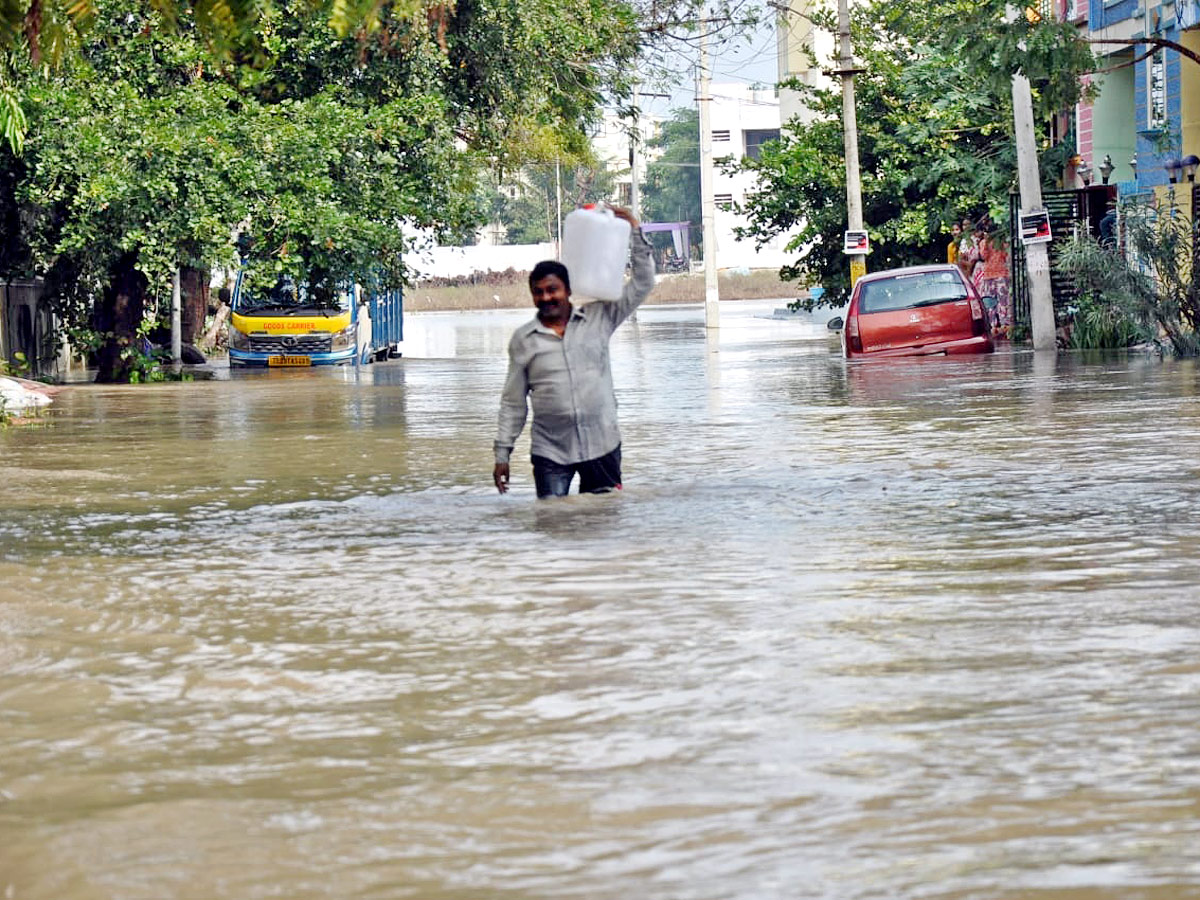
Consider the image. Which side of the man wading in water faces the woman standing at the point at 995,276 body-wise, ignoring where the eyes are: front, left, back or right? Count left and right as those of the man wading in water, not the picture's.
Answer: back

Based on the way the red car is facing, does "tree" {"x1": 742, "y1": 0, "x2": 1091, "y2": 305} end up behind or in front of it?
in front

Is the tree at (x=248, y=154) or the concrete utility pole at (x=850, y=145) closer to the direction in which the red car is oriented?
the concrete utility pole

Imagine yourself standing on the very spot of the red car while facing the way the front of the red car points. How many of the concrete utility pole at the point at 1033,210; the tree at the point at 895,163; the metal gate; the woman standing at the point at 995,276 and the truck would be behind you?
0

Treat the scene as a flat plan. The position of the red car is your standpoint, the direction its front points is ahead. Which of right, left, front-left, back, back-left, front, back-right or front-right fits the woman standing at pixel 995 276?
front

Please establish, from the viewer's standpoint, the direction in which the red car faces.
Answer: facing away from the viewer

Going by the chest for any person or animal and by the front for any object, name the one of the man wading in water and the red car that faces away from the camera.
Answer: the red car

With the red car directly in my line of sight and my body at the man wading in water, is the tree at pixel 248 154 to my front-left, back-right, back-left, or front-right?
front-left

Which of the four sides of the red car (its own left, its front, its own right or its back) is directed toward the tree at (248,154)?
left

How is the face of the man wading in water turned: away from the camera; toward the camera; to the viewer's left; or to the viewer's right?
toward the camera

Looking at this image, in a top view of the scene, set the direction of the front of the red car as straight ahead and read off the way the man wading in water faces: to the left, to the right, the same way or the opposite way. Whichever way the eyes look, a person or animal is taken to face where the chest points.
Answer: the opposite way

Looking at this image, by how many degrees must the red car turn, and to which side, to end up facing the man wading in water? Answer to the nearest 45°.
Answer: approximately 180°

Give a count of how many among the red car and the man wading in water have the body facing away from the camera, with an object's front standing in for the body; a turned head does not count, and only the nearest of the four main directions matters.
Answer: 1

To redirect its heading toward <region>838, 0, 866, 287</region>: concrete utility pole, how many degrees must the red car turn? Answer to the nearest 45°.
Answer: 0° — it already faces it

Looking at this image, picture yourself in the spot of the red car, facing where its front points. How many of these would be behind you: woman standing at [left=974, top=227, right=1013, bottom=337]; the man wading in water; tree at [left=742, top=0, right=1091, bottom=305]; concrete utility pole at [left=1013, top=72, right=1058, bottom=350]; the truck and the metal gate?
1

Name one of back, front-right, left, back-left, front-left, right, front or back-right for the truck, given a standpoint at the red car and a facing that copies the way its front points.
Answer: front-left

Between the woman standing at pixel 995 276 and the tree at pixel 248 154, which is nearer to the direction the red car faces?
the woman standing

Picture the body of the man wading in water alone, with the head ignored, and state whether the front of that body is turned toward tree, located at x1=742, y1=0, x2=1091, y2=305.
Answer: no
